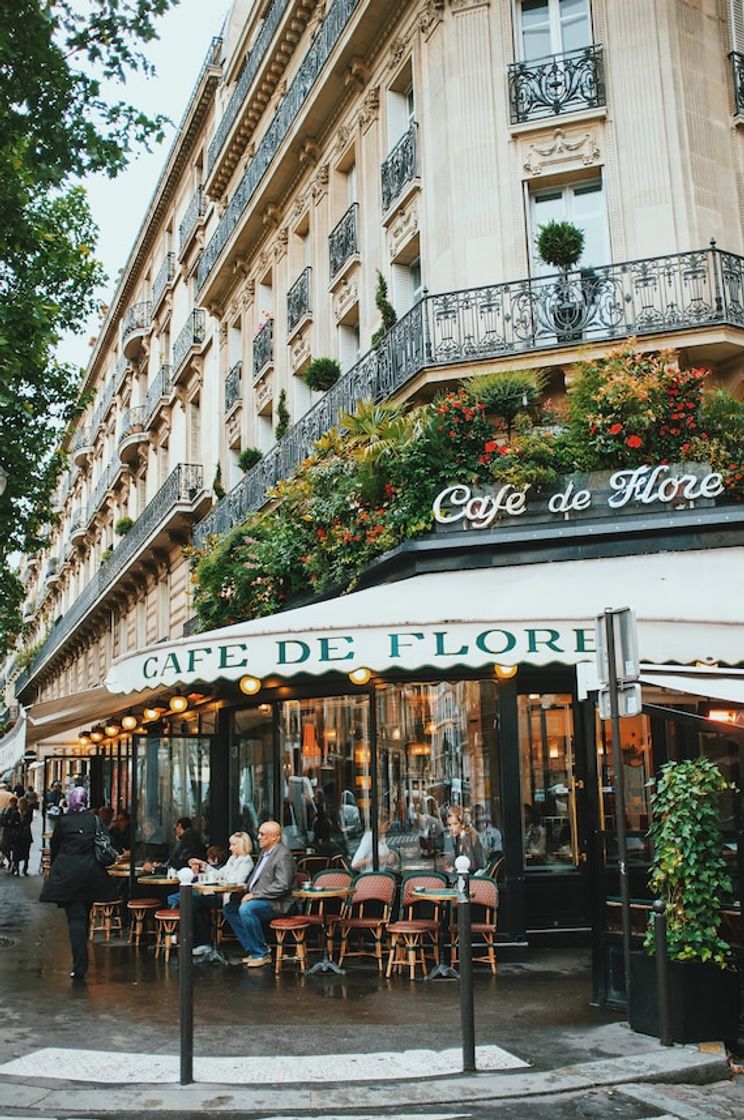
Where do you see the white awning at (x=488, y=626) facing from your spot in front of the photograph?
facing the viewer and to the left of the viewer

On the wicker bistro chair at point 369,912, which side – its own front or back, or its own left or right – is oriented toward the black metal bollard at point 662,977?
left

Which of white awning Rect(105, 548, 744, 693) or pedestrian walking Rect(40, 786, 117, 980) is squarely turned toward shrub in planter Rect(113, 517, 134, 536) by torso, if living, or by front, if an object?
the pedestrian walking

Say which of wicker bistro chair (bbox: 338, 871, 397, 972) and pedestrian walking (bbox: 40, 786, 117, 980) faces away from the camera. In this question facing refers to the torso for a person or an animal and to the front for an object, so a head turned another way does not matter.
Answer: the pedestrian walking

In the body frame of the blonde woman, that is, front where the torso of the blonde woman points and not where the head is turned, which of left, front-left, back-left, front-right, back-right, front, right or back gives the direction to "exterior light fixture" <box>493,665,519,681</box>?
back

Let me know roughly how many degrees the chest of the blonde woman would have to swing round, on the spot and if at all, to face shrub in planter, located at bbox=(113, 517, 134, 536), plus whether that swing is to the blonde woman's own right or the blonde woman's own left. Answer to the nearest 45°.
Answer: approximately 90° to the blonde woman's own right

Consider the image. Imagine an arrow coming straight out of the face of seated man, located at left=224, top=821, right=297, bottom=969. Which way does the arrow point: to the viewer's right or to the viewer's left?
to the viewer's left

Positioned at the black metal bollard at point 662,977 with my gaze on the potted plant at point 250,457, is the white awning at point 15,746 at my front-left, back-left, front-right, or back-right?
front-left

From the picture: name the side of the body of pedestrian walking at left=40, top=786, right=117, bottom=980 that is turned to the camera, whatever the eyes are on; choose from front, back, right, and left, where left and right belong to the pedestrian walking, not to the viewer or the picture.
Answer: back

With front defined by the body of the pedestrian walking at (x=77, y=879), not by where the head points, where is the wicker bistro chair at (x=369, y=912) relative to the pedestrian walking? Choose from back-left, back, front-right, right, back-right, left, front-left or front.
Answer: right

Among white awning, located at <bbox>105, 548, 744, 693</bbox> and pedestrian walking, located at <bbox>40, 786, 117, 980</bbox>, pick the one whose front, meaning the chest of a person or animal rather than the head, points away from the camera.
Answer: the pedestrian walking

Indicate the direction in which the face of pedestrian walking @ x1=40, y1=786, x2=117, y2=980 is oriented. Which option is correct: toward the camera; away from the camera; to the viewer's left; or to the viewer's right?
away from the camera

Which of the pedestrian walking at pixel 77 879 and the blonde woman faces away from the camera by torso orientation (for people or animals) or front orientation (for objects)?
the pedestrian walking

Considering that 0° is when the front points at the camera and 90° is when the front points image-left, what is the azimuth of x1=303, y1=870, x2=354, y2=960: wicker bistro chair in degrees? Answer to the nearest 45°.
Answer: approximately 45°
